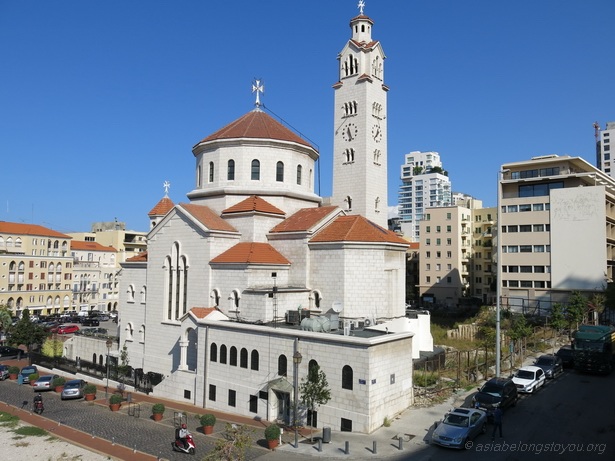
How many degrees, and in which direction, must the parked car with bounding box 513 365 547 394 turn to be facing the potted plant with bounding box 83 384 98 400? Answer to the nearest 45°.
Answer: approximately 45° to its right

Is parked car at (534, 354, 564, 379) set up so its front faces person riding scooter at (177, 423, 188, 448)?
yes

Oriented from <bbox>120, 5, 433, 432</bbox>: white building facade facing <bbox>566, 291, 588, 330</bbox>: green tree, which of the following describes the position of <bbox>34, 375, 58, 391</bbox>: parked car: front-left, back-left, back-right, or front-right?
back-left

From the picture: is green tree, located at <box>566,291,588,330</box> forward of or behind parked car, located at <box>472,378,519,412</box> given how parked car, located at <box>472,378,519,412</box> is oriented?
behind

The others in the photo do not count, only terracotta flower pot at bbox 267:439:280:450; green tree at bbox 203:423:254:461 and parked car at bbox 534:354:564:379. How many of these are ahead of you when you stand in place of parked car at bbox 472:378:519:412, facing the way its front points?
2

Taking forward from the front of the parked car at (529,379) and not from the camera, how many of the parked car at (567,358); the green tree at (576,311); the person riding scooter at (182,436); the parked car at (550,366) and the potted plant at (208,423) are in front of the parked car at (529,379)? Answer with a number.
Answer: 2

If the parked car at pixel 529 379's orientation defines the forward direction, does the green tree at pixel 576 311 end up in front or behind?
behind

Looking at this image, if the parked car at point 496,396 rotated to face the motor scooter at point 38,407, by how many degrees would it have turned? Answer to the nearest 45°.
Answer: approximately 45° to its right

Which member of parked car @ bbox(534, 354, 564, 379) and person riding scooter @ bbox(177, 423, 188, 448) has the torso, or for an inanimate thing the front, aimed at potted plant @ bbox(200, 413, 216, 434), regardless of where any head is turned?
the parked car
